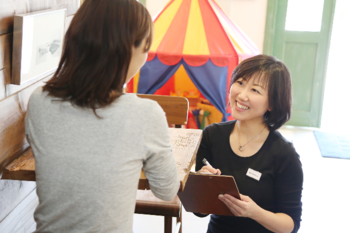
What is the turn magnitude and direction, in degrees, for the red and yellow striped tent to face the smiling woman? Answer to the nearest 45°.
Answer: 0° — it already faces them

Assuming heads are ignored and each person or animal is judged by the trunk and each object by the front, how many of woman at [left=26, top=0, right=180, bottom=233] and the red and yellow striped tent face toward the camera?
1

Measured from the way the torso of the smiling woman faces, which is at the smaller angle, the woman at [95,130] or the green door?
the woman

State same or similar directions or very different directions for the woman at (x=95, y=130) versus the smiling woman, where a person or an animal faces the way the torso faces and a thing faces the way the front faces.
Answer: very different directions

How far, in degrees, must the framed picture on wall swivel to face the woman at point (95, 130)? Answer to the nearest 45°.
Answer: approximately 45° to its right

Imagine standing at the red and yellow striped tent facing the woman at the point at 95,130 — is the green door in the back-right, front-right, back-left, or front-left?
back-left

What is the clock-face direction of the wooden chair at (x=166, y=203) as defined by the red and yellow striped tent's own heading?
The wooden chair is roughly at 12 o'clock from the red and yellow striped tent.

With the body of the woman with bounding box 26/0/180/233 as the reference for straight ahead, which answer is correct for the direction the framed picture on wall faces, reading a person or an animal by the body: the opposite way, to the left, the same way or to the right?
to the right

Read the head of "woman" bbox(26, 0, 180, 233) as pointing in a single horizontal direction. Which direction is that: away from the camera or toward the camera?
away from the camera

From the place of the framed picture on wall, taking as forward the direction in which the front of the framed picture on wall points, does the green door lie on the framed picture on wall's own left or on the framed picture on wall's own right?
on the framed picture on wall's own left

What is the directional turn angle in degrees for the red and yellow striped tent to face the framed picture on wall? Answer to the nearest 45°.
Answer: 0° — it already faces it

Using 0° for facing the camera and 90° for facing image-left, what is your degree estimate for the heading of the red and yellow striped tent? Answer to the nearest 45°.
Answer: approximately 0°
